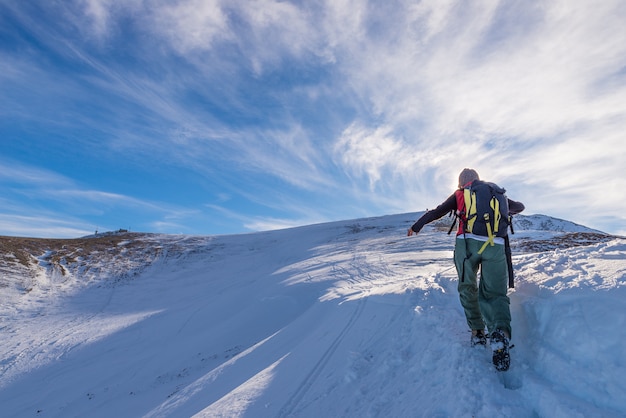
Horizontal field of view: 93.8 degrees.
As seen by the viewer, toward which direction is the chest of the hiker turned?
away from the camera
